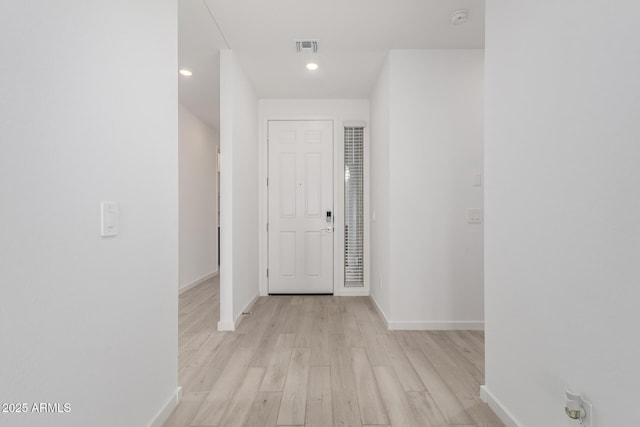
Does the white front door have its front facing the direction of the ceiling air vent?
yes

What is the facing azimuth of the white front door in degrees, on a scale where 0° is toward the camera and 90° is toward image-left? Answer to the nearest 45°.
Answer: approximately 0°

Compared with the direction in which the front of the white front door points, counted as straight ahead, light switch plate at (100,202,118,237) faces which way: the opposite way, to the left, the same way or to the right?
to the left
